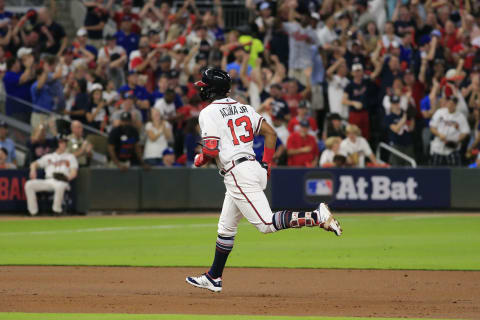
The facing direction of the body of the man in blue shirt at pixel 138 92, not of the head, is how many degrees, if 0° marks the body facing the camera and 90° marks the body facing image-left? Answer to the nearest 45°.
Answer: approximately 45°

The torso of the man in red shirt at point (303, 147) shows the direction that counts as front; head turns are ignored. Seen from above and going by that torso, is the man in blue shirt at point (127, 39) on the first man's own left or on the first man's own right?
on the first man's own right

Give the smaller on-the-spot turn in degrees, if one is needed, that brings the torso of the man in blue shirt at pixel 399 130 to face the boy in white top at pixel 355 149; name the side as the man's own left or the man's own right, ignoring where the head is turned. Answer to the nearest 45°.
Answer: approximately 45° to the man's own right

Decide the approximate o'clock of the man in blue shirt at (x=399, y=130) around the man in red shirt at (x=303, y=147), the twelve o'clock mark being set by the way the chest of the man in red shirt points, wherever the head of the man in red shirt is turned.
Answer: The man in blue shirt is roughly at 8 o'clock from the man in red shirt.

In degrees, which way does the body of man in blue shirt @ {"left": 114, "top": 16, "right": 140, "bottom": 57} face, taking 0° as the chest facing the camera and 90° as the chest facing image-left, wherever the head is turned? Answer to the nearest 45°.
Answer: approximately 0°

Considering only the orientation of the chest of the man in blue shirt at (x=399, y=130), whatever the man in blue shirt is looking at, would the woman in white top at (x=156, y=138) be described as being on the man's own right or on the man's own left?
on the man's own right

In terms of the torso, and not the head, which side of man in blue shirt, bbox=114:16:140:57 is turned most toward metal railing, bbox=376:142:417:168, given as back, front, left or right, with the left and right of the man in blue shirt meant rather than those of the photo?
left

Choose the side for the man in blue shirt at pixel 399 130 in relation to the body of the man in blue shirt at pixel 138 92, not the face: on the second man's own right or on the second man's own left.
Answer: on the second man's own left
